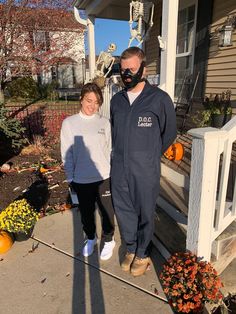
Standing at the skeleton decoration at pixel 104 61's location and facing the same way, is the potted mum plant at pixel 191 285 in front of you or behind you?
in front

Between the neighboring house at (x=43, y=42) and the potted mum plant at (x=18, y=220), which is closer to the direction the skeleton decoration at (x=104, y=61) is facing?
the potted mum plant

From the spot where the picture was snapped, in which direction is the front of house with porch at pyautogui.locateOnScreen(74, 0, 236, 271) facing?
facing the viewer and to the left of the viewer

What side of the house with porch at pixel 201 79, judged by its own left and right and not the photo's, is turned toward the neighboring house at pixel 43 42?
right

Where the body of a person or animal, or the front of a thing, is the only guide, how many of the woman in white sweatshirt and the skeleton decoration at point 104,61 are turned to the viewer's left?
0

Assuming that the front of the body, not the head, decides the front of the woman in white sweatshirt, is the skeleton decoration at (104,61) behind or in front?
behind

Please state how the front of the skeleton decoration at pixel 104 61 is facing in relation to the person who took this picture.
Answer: facing the viewer and to the right of the viewer

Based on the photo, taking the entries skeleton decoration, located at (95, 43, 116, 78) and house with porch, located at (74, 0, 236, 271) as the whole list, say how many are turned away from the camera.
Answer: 0

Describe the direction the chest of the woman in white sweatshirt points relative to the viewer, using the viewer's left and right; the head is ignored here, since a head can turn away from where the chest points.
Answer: facing the viewer

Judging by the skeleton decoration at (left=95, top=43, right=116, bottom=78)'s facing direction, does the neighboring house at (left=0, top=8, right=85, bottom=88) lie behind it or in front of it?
behind

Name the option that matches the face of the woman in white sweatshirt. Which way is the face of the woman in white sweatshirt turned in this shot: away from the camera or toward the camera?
toward the camera

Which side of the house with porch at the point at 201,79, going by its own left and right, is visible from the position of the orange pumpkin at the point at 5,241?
front

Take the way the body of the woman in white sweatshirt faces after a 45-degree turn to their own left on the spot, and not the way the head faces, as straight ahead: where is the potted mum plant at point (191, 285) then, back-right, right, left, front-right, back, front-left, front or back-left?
front
